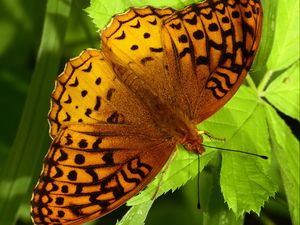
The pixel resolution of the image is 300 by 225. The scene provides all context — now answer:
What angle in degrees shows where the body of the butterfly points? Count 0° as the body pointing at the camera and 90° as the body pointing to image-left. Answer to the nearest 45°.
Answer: approximately 315°

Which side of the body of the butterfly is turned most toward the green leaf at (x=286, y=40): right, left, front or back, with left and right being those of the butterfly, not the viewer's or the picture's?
left

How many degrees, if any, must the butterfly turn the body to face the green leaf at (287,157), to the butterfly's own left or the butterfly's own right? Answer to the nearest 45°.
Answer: approximately 45° to the butterfly's own left
